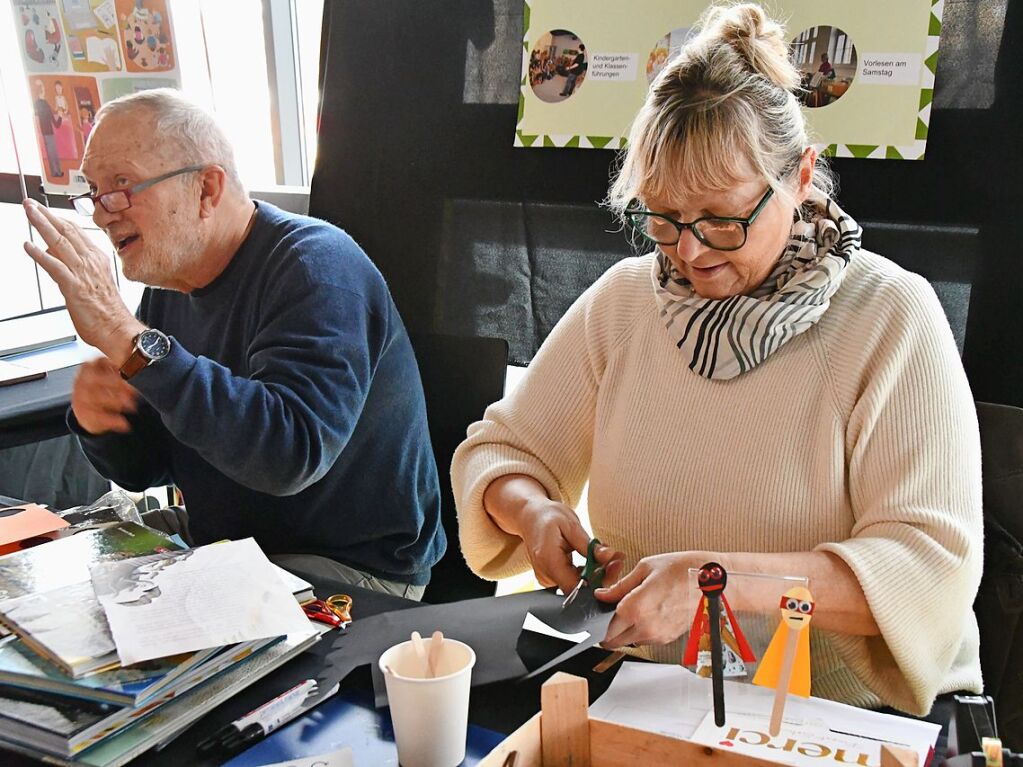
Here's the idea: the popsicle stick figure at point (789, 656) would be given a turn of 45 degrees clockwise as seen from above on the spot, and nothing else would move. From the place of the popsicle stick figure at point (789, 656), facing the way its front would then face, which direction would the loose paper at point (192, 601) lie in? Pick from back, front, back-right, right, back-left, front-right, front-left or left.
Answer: front-right

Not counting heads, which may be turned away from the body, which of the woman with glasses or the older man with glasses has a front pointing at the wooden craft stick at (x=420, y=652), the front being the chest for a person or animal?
the woman with glasses

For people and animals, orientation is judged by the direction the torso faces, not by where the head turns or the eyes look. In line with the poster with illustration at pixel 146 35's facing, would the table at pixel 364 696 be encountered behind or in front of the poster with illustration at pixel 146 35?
in front

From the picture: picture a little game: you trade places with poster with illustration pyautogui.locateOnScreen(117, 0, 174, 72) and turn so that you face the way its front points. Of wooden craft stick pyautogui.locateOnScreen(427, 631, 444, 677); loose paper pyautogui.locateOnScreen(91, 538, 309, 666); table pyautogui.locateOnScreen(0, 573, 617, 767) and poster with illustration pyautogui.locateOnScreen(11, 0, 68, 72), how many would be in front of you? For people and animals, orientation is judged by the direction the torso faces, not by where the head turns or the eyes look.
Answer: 3

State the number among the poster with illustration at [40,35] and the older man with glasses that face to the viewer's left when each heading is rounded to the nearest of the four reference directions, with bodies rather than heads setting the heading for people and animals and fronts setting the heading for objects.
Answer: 1

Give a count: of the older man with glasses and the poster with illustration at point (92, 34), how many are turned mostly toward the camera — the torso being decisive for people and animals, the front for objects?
1

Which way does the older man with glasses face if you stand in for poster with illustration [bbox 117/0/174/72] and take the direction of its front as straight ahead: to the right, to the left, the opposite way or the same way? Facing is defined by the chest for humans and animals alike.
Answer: to the right

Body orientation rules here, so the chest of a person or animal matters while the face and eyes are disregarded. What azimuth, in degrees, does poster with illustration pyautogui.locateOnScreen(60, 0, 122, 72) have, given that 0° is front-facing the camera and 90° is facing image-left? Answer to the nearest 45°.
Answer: approximately 0°

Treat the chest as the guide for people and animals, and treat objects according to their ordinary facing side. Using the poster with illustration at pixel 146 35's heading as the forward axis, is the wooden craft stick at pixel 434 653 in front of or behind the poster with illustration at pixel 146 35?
in front

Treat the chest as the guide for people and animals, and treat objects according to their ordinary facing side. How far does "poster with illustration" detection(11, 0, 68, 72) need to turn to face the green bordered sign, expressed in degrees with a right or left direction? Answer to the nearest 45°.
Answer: approximately 45° to its left

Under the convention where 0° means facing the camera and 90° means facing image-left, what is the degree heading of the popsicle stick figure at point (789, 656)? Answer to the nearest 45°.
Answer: approximately 0°
